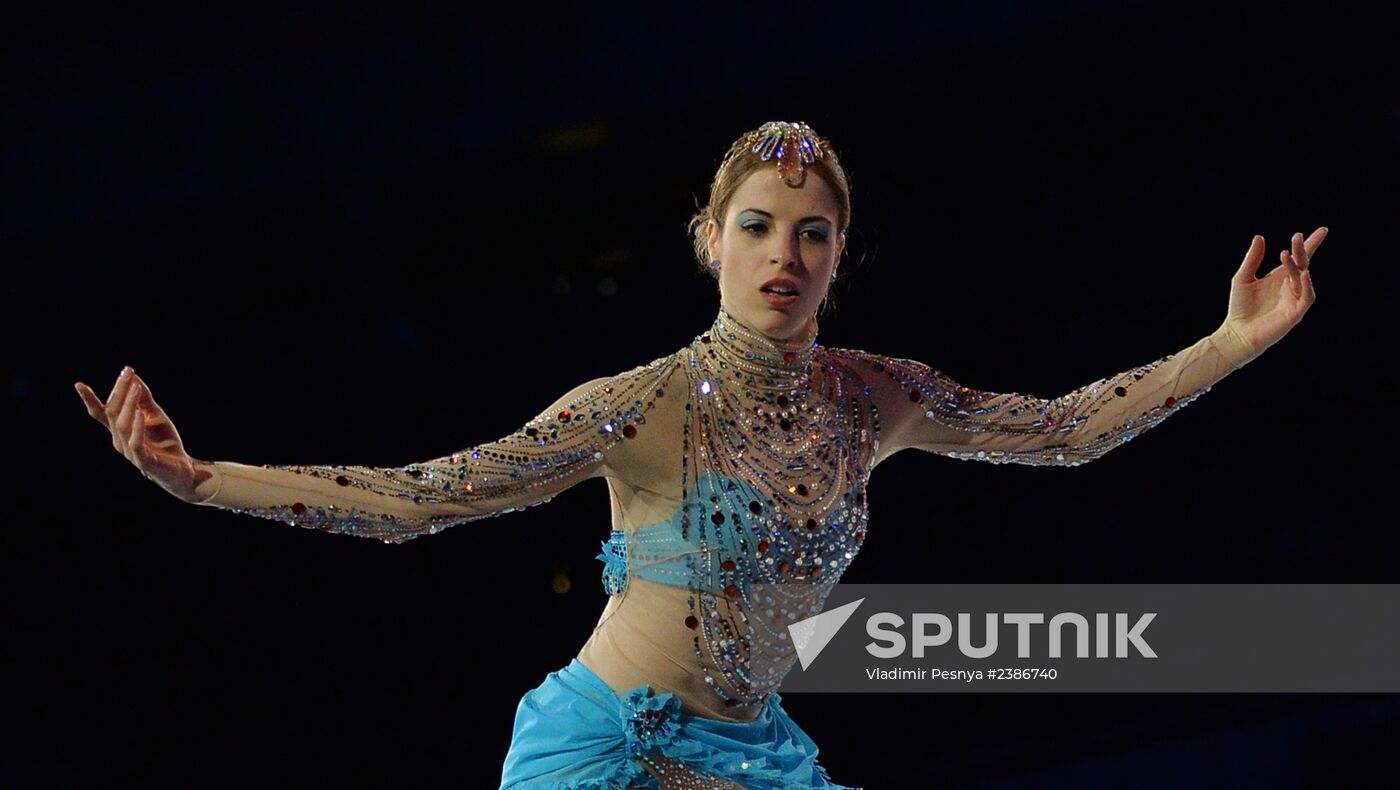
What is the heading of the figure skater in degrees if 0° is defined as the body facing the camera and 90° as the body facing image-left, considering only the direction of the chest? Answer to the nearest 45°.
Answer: approximately 315°
